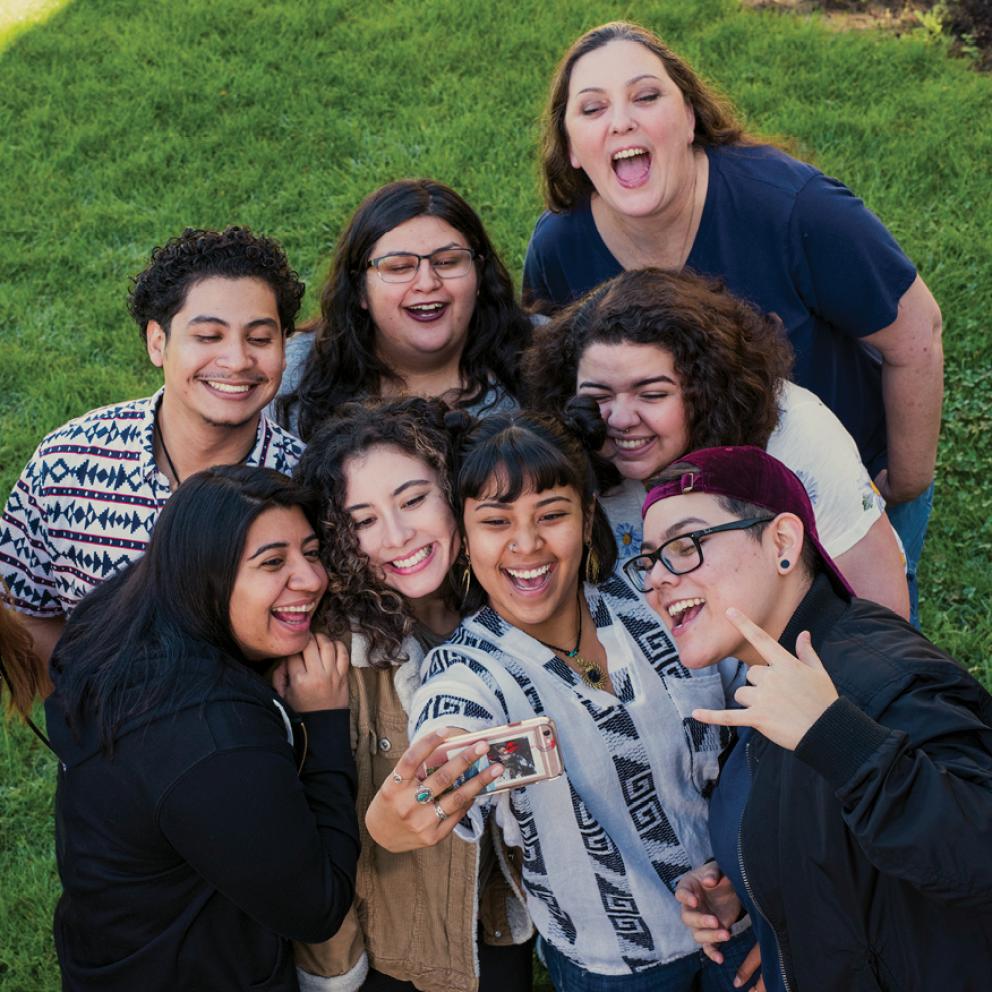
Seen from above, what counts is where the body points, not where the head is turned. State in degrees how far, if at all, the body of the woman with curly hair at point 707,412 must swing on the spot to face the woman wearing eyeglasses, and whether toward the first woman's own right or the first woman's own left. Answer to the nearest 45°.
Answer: approximately 90° to the first woman's own right

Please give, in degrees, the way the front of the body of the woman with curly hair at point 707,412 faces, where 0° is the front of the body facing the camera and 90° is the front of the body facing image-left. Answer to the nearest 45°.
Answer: approximately 45°

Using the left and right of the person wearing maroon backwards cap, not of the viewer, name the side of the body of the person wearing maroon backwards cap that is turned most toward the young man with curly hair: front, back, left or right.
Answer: right

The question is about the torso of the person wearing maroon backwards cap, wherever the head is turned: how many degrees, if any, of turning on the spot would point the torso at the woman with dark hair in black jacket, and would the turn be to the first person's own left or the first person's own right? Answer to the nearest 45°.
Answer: approximately 45° to the first person's own right

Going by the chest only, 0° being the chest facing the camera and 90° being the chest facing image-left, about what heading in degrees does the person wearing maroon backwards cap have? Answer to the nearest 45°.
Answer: approximately 45°

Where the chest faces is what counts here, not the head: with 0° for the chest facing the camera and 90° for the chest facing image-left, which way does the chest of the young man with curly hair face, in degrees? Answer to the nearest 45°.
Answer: approximately 315°
